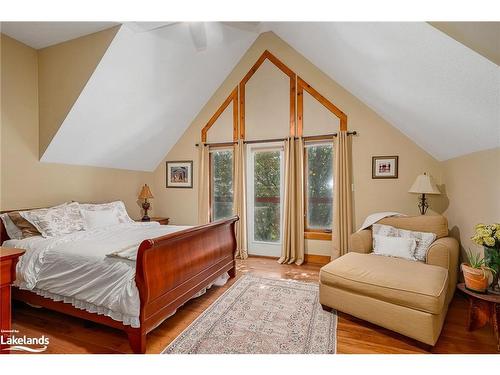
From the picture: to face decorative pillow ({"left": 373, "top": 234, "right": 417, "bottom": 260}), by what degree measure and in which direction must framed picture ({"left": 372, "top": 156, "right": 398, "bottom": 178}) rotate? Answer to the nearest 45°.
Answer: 0° — it already faces it

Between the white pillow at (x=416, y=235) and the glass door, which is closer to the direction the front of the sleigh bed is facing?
the white pillow

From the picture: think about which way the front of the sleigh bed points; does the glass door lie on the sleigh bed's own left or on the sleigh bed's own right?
on the sleigh bed's own left

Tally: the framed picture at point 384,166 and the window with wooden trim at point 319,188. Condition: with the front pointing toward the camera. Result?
2

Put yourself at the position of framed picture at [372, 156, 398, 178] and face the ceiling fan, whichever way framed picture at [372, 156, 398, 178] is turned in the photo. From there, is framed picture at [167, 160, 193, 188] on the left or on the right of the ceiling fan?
right

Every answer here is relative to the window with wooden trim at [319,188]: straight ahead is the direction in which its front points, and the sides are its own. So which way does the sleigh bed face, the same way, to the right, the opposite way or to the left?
to the left

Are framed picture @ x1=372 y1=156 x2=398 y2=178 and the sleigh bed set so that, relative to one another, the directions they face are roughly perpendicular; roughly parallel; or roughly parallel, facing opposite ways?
roughly perpendicular

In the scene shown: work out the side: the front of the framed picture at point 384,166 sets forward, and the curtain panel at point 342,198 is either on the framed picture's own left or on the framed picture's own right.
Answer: on the framed picture's own right

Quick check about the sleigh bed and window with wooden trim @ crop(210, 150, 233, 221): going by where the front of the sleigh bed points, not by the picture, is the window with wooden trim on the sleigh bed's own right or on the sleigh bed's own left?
on the sleigh bed's own left

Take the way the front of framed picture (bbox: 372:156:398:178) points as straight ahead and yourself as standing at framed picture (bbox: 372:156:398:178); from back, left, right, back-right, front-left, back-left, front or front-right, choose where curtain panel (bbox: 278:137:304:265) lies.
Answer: right

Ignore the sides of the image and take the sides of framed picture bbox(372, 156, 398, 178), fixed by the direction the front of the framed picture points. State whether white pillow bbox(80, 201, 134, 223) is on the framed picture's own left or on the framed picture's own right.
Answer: on the framed picture's own right

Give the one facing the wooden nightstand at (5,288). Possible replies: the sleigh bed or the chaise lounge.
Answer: the chaise lounge
